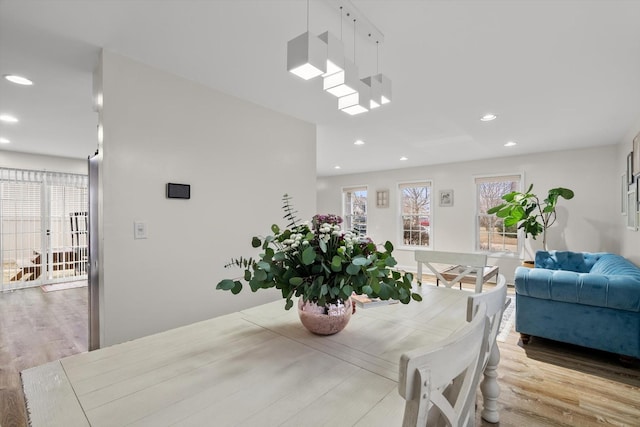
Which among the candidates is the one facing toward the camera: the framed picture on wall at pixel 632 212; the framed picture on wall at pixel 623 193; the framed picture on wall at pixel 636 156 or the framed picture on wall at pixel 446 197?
the framed picture on wall at pixel 446 197

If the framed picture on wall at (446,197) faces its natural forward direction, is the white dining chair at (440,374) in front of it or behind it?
in front

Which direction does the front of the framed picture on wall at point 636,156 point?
to the viewer's left

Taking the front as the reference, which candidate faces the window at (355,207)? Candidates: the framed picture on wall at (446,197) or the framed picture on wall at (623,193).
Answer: the framed picture on wall at (623,193)

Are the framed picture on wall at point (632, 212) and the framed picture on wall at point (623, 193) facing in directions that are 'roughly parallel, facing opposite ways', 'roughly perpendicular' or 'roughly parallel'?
roughly parallel

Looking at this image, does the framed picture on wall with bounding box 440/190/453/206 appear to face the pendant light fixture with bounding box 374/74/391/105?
yes

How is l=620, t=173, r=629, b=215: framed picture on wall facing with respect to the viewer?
to the viewer's left

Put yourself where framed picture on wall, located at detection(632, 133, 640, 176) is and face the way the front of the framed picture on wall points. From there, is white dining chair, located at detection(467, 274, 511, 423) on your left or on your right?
on your left

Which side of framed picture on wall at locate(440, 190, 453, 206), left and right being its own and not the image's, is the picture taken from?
front

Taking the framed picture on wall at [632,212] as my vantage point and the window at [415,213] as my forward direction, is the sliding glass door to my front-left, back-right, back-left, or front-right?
front-left

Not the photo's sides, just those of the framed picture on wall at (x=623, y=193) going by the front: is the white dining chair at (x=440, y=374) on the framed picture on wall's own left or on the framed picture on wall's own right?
on the framed picture on wall's own left

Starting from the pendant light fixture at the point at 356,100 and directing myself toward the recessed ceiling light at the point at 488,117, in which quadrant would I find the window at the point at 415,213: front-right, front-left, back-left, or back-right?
front-left

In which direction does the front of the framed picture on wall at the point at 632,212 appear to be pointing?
to the viewer's left

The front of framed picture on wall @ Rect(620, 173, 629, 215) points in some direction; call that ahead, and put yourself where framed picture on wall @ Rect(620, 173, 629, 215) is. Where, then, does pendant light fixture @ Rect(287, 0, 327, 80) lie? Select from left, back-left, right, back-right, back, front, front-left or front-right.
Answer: left
